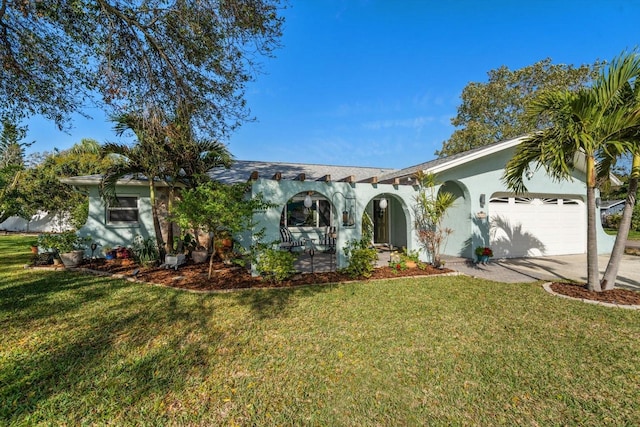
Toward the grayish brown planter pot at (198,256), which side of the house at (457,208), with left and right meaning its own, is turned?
right

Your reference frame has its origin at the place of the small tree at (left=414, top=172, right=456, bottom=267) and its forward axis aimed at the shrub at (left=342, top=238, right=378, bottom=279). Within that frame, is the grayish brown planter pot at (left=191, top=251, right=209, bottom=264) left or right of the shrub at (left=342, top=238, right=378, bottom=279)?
right

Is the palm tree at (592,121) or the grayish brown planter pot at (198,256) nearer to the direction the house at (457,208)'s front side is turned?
the palm tree

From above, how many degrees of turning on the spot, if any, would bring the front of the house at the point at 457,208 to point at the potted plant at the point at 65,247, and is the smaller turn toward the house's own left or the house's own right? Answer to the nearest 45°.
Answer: approximately 90° to the house's own right

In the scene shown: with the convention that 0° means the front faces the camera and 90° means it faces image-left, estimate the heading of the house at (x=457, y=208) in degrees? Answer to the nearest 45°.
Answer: approximately 0°

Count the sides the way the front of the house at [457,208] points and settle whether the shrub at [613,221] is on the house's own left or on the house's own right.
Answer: on the house's own left

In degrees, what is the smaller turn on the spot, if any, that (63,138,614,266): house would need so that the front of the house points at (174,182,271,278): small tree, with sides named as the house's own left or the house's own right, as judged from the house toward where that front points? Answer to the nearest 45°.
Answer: approximately 45° to the house's own right

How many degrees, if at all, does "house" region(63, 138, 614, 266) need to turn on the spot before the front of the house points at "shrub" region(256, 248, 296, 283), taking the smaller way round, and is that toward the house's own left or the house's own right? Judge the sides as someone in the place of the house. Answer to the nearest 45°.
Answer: approximately 45° to the house's own right
